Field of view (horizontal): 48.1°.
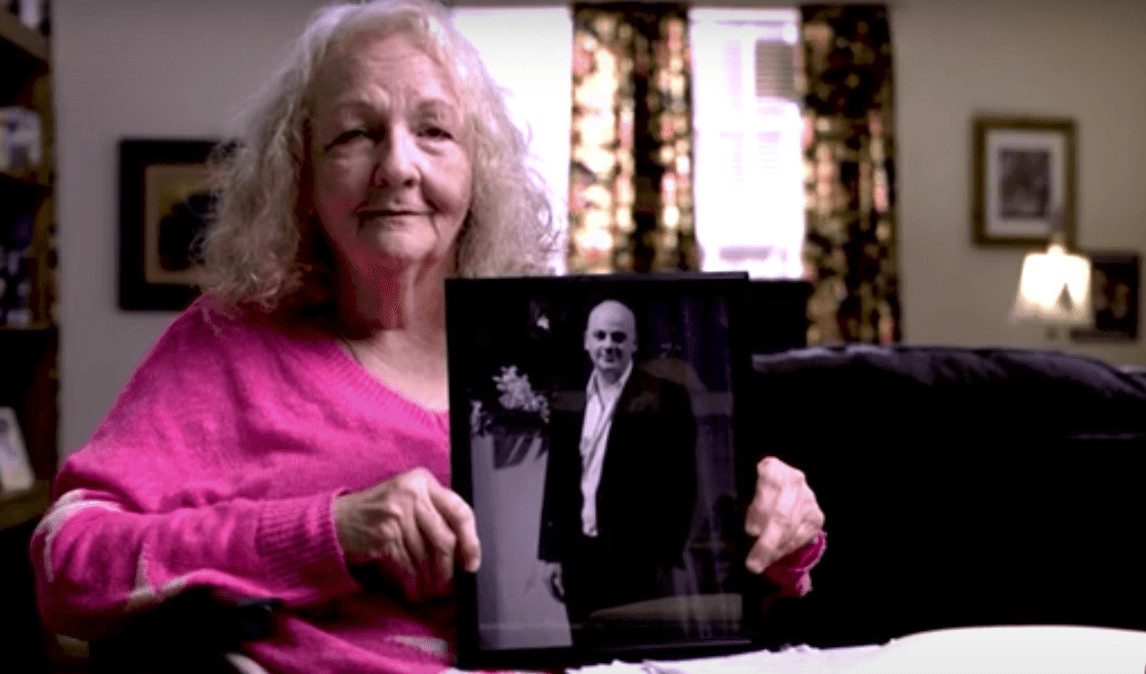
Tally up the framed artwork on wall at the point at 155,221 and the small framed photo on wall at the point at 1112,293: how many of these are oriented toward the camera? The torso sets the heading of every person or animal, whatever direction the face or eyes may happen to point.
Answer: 2

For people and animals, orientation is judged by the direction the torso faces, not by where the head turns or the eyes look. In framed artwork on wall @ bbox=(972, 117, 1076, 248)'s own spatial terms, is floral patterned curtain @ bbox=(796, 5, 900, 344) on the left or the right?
on its right

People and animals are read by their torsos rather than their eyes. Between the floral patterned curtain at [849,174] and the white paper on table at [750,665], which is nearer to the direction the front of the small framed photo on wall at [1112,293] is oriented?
the white paper on table

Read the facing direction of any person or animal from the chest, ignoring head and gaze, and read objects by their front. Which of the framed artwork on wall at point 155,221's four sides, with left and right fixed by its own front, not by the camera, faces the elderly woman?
front

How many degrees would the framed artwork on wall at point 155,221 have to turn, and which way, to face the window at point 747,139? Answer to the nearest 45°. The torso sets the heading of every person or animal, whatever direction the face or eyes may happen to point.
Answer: approximately 90° to its left

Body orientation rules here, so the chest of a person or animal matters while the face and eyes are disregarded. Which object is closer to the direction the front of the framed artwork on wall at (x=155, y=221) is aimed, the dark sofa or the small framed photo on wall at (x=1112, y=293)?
the dark sofa

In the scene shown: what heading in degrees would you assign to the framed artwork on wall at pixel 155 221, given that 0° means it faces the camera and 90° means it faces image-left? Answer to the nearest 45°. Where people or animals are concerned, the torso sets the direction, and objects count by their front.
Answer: approximately 0°

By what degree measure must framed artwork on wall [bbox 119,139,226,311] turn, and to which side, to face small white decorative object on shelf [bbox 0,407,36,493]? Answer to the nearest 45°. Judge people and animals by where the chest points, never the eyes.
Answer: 0° — it already faces it

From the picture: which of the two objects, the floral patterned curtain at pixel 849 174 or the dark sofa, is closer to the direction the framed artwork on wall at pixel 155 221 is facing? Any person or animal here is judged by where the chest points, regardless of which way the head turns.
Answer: the dark sofa
